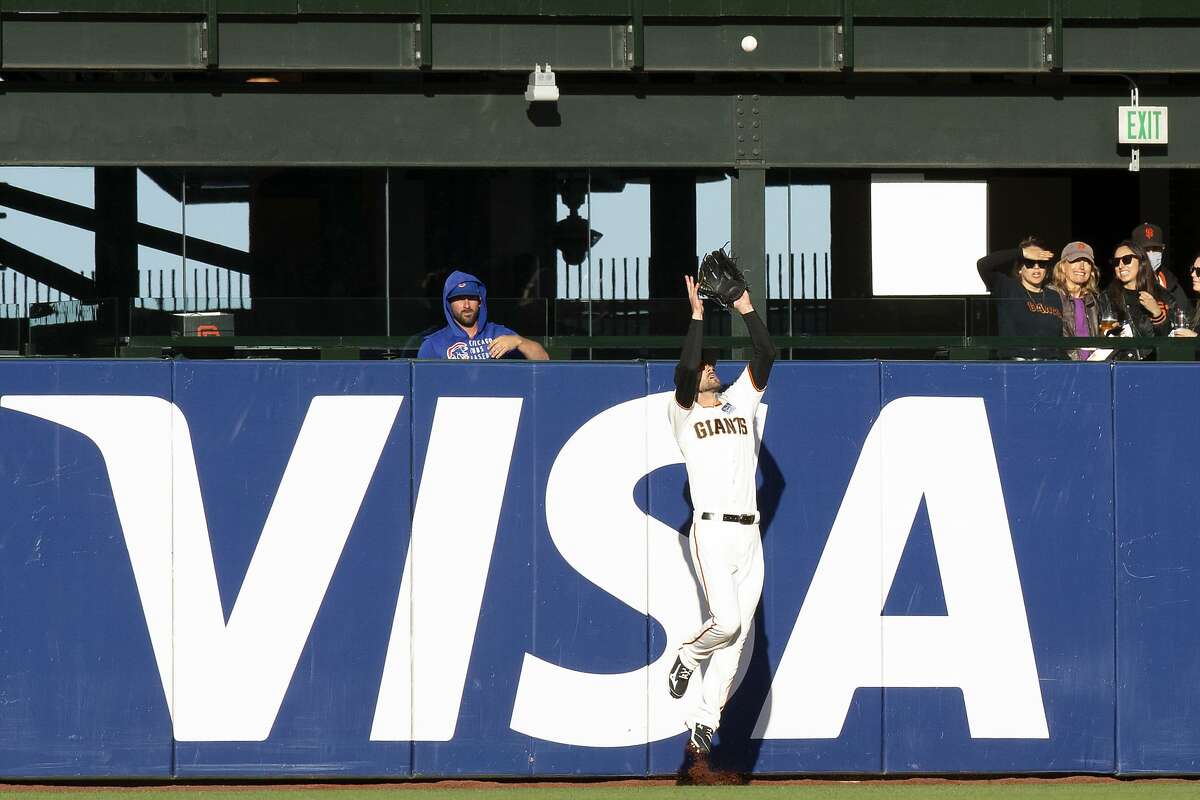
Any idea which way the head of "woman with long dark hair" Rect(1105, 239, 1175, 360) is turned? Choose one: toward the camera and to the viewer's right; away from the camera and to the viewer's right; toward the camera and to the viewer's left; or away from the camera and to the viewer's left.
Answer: toward the camera and to the viewer's left

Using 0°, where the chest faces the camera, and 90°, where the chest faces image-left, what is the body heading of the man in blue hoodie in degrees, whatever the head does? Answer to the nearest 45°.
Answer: approximately 0°

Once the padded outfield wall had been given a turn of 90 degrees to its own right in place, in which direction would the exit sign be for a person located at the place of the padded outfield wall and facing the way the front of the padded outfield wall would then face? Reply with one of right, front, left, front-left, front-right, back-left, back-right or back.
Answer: back-right

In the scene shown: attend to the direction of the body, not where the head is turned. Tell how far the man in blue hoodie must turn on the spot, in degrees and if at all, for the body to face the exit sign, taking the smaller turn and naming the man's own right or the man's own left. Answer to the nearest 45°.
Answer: approximately 135° to the man's own left

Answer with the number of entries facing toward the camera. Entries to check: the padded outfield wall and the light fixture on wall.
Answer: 2

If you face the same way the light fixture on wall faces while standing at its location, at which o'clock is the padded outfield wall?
The padded outfield wall is roughly at 12 o'clock from the light fixture on wall.

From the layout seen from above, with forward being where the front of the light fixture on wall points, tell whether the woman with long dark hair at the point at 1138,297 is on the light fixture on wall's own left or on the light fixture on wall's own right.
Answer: on the light fixture on wall's own left

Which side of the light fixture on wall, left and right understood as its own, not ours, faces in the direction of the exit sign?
left
